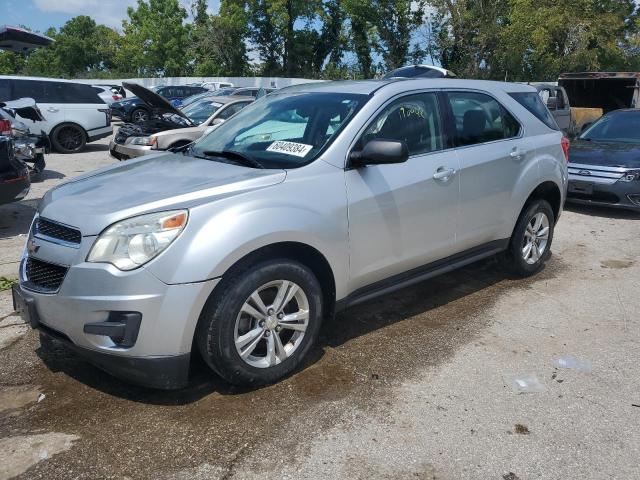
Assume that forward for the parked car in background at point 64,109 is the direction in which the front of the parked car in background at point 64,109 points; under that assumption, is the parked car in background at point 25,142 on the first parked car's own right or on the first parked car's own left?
on the first parked car's own left

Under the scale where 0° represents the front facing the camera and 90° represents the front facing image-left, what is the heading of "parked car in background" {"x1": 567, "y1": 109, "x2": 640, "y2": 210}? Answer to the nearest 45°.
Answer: approximately 45°

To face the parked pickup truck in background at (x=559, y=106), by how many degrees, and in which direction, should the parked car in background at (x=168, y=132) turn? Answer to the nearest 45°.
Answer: approximately 135° to its left

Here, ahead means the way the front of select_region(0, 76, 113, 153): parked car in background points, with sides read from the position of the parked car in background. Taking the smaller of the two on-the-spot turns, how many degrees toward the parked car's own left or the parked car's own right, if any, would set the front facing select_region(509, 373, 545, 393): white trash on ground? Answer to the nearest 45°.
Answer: approximately 90° to the parked car's own left

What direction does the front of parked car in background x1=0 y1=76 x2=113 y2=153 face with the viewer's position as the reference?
facing to the left of the viewer

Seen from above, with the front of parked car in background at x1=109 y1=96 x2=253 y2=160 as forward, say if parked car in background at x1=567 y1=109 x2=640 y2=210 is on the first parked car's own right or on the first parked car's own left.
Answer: on the first parked car's own left

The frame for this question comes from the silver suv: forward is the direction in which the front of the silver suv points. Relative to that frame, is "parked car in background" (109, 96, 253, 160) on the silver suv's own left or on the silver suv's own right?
on the silver suv's own right

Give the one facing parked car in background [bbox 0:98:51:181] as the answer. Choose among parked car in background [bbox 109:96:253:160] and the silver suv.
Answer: parked car in background [bbox 109:96:253:160]
